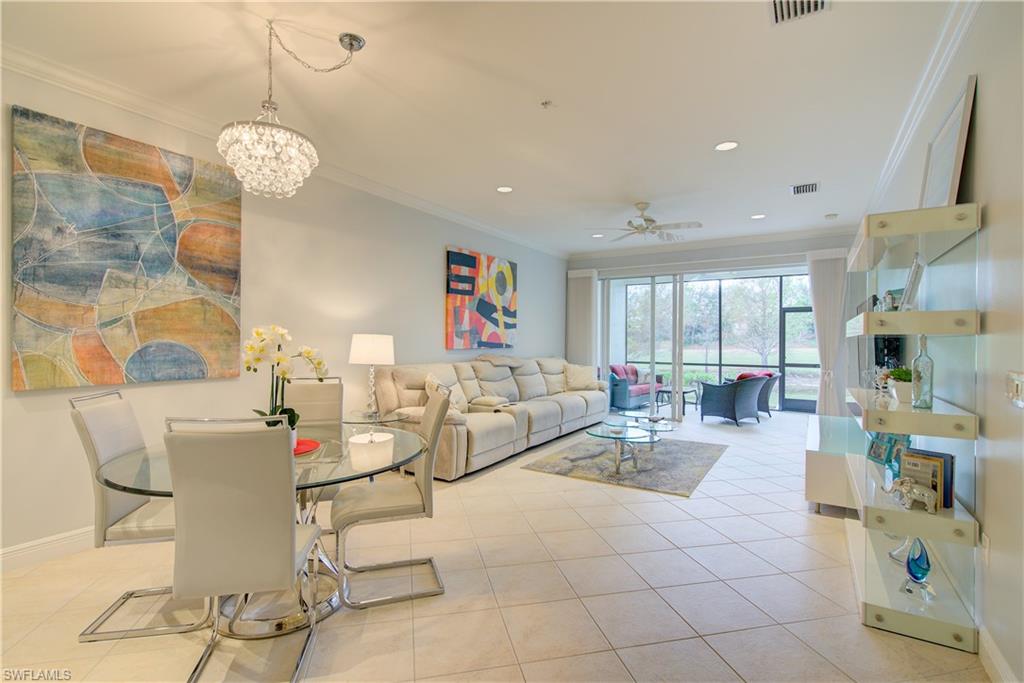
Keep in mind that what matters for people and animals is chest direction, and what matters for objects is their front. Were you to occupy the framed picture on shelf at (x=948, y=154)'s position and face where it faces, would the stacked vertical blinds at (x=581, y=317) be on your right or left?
on your right

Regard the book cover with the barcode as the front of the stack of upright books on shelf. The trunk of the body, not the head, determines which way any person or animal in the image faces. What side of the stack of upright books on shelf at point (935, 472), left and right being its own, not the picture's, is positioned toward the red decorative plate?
front

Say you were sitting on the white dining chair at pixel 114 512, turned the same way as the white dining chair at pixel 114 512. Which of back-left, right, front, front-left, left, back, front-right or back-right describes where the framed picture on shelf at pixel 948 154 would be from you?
front-right

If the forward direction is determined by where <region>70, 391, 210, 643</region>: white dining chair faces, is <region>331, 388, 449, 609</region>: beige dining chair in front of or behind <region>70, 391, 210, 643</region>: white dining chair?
in front

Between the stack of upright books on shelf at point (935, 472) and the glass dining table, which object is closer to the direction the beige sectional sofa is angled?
the stack of upright books on shelf

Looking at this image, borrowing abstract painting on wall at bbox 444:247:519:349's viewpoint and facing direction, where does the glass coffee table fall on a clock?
The glass coffee table is roughly at 12 o'clock from the abstract painting on wall.

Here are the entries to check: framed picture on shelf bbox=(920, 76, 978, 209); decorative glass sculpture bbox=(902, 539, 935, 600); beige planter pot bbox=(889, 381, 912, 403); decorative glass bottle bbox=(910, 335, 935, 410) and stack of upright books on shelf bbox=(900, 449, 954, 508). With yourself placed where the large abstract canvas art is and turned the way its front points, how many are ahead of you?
5

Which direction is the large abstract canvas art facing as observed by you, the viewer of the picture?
facing the viewer and to the right of the viewer

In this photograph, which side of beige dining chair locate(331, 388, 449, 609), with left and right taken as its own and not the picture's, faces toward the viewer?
left

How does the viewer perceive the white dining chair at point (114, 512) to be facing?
facing to the right of the viewer
